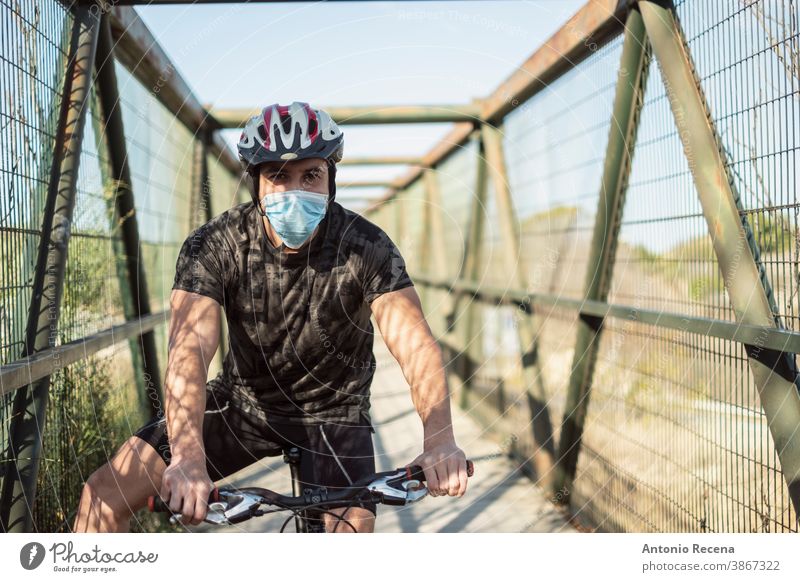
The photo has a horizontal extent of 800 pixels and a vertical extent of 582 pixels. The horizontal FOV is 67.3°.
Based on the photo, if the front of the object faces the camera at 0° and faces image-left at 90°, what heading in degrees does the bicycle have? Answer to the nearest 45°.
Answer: approximately 0°
